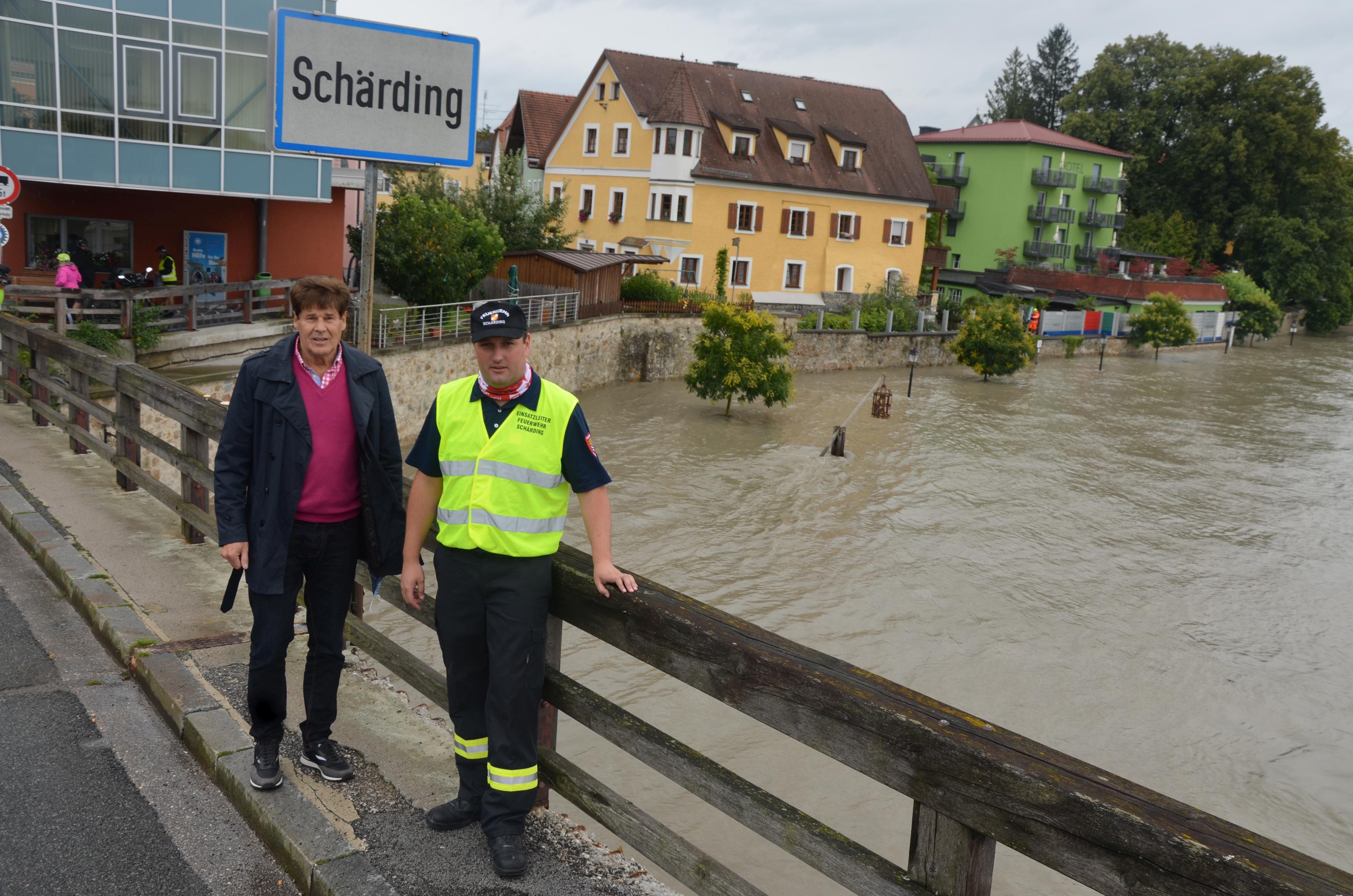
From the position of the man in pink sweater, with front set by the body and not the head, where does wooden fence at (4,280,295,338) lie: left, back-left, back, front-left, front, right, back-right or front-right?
back

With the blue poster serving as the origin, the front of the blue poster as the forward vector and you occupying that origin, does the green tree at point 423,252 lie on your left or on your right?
on your left

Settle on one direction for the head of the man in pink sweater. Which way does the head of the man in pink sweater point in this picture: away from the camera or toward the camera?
toward the camera

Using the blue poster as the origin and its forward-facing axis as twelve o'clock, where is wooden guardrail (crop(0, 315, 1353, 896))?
The wooden guardrail is roughly at 12 o'clock from the blue poster.

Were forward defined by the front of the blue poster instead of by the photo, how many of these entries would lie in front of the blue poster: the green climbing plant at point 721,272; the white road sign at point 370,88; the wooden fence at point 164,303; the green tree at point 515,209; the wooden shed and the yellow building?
2

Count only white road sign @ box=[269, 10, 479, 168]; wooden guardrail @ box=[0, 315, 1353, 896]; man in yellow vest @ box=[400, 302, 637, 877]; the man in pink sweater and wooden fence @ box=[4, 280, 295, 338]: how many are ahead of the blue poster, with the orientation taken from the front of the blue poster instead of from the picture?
5

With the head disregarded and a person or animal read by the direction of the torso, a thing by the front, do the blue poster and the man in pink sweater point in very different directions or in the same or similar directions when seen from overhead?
same or similar directions

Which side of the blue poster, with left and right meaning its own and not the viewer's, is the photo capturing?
front

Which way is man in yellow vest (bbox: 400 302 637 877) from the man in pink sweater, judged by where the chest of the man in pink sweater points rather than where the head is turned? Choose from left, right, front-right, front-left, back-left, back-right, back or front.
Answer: front-left

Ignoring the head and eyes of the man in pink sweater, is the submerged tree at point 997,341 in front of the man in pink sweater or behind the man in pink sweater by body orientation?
behind

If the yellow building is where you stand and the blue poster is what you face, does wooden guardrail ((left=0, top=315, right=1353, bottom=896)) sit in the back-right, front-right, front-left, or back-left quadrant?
front-left

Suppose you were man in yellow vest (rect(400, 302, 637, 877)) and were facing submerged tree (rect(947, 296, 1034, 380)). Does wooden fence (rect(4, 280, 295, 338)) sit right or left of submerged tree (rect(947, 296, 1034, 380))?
left
